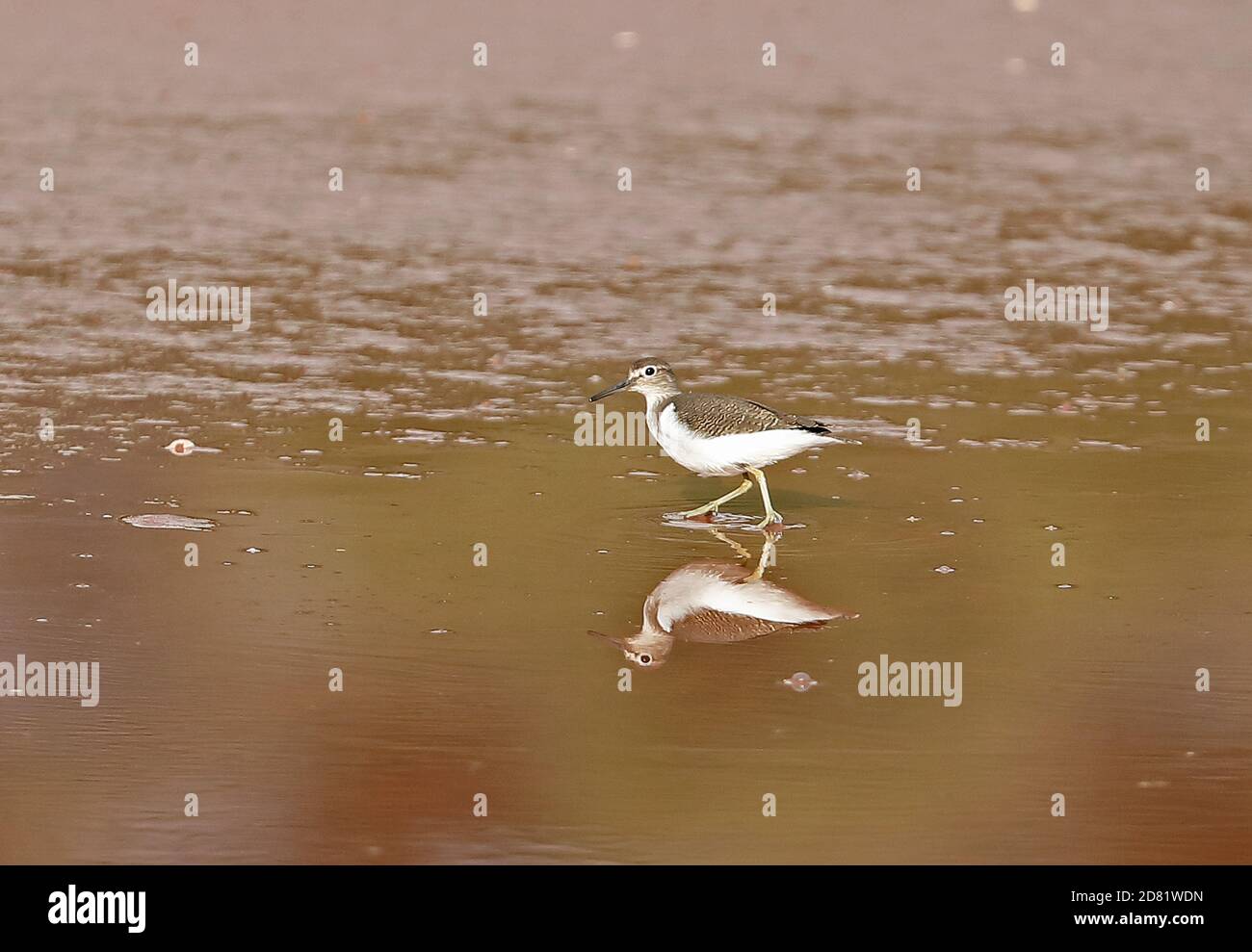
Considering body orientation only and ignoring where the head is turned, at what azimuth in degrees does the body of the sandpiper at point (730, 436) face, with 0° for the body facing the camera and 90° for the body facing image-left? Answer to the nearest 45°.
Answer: approximately 90°
